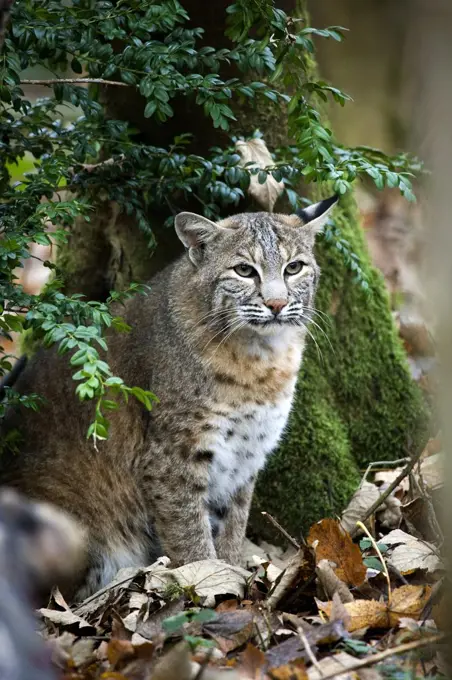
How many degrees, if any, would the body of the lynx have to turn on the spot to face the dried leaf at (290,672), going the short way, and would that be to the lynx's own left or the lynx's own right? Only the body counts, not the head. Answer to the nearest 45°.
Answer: approximately 45° to the lynx's own right

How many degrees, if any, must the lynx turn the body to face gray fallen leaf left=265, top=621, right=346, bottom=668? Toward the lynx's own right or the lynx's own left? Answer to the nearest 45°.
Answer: approximately 45° to the lynx's own right

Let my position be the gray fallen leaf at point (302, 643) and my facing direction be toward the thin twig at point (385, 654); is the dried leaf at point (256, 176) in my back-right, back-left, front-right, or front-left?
back-left

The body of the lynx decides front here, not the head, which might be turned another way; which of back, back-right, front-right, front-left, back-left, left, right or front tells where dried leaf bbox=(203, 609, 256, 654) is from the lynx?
front-right

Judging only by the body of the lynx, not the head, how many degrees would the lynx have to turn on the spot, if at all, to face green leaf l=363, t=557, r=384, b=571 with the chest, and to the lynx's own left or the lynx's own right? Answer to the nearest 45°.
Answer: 0° — it already faces it

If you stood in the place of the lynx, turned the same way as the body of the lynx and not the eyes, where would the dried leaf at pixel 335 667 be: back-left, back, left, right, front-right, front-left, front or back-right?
front-right

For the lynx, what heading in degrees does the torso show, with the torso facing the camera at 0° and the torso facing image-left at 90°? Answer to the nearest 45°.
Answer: approximately 315°

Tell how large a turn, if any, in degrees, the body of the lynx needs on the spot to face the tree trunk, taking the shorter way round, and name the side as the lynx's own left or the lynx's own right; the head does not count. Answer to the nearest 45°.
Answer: approximately 90° to the lynx's own left

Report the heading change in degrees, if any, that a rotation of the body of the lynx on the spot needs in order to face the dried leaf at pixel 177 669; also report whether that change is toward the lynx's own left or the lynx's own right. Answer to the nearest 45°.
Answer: approximately 45° to the lynx's own right

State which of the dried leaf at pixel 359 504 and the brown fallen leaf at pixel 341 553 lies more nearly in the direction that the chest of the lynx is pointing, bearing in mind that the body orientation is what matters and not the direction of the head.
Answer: the brown fallen leaf
